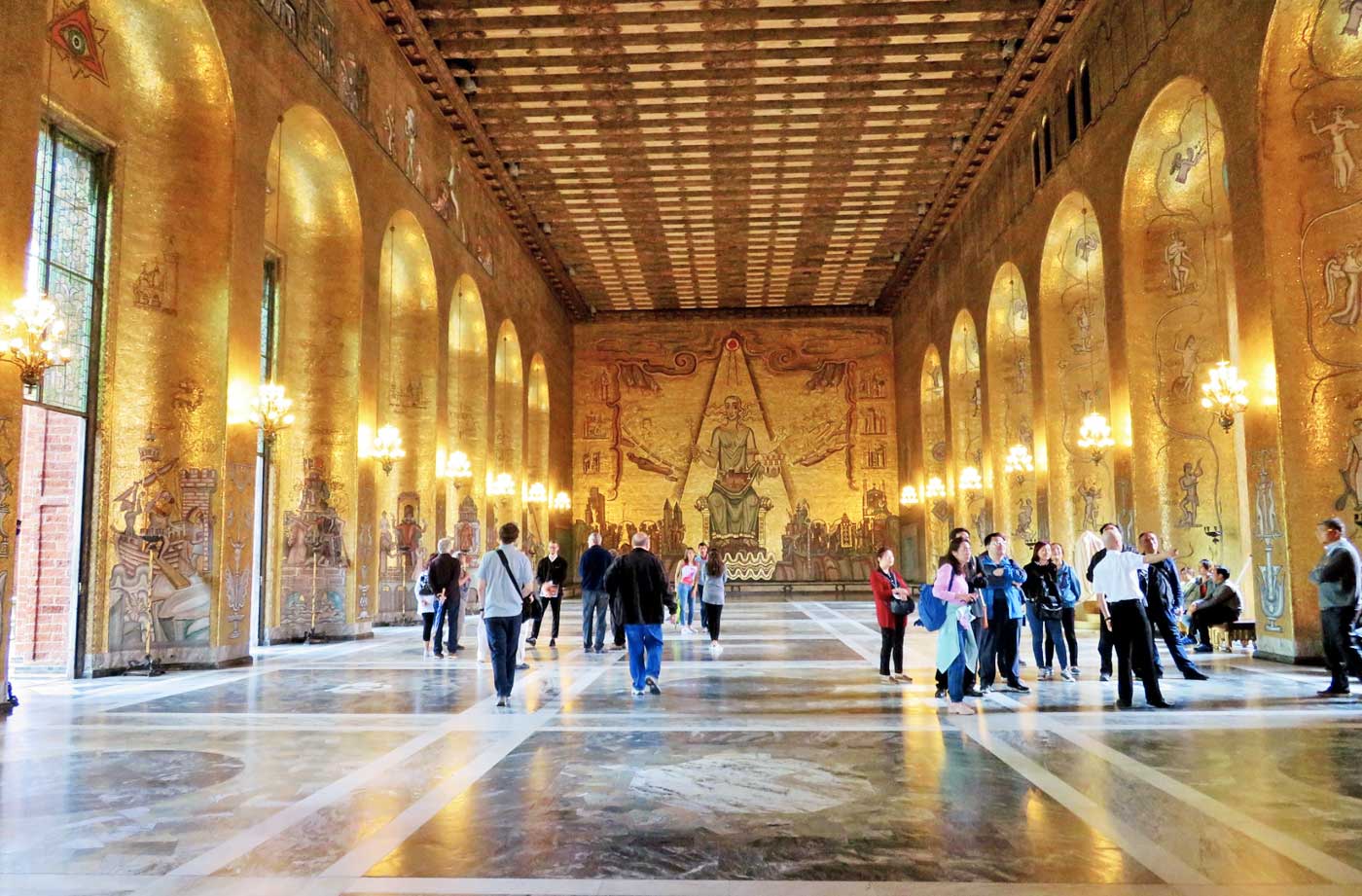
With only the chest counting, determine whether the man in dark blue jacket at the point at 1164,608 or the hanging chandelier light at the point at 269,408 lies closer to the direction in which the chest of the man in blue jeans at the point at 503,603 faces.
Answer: the hanging chandelier light

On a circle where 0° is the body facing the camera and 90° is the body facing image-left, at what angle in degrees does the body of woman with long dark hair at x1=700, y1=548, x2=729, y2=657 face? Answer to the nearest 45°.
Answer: approximately 180°

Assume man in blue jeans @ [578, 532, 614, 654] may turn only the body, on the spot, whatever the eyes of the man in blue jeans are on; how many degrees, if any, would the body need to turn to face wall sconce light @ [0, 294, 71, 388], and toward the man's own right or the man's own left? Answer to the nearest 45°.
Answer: approximately 135° to the man's own left

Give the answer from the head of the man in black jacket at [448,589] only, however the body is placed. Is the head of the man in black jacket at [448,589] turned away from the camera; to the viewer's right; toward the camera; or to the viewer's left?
away from the camera

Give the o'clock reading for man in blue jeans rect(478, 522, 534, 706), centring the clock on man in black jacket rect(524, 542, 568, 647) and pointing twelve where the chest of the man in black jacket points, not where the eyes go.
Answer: The man in blue jeans is roughly at 12 o'clock from the man in black jacket.

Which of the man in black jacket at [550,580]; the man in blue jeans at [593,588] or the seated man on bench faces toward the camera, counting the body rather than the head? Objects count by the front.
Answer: the man in black jacket

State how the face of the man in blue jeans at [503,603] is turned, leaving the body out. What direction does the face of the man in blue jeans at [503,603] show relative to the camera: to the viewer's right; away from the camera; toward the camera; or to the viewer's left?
away from the camera

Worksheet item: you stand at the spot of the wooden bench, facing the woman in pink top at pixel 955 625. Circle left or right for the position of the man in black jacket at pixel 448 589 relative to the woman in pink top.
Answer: right

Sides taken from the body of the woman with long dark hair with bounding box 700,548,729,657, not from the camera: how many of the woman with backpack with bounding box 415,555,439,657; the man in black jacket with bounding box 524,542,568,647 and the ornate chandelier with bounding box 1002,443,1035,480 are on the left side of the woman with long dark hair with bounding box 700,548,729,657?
2

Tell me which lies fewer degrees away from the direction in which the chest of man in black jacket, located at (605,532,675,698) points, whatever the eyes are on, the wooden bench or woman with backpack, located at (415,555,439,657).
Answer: the woman with backpack

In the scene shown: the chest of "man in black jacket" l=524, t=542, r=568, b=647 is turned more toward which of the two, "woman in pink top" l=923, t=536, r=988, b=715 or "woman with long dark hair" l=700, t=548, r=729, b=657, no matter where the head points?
the woman in pink top

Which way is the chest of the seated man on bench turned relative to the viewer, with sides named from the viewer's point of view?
facing to the left of the viewer

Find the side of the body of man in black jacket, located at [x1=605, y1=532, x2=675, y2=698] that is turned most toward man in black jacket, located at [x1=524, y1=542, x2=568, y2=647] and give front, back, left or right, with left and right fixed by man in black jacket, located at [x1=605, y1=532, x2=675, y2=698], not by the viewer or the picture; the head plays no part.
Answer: front

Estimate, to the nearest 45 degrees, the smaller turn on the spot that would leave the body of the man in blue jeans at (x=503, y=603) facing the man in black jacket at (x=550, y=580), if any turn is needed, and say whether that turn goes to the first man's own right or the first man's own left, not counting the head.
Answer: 0° — they already face them

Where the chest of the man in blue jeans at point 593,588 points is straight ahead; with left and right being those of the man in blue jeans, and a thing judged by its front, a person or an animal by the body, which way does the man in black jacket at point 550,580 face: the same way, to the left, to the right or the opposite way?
the opposite way

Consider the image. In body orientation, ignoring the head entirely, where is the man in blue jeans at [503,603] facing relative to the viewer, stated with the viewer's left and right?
facing away from the viewer

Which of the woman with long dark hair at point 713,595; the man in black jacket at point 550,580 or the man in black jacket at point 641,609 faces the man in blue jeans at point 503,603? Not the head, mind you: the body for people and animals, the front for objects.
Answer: the man in black jacket at point 550,580

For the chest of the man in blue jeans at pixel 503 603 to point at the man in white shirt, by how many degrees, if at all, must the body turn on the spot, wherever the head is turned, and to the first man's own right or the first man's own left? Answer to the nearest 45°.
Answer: approximately 90° to the first man's own right
